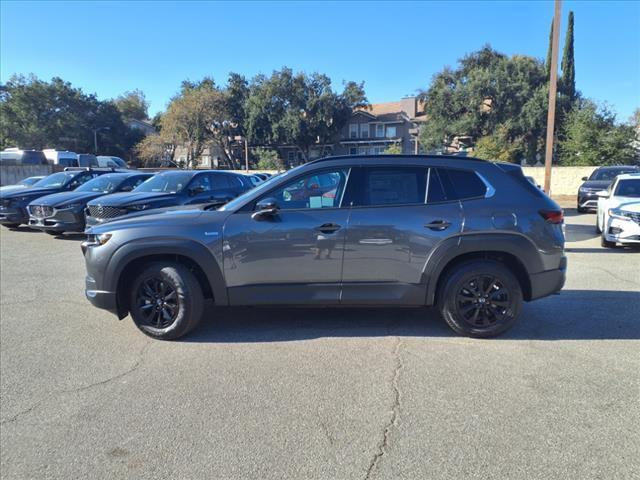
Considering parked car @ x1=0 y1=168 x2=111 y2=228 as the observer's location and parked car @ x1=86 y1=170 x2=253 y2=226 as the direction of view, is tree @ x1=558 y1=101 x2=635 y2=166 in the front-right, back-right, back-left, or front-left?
front-left

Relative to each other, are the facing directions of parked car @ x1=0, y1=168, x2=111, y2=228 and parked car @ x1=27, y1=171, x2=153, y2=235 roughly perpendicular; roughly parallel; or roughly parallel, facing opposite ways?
roughly parallel

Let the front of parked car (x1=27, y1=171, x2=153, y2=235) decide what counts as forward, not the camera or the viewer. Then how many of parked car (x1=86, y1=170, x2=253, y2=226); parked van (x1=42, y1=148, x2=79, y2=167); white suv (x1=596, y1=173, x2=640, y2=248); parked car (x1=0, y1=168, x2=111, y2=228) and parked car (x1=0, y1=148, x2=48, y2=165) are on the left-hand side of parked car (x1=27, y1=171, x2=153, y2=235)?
2

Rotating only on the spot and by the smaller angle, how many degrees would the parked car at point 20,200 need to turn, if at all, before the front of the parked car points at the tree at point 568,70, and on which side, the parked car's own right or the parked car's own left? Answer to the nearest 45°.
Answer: approximately 135° to the parked car's own left

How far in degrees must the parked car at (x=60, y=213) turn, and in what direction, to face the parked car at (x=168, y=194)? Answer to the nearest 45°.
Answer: approximately 90° to its left

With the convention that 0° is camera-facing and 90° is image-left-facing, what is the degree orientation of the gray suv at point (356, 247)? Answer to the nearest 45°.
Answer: approximately 90°

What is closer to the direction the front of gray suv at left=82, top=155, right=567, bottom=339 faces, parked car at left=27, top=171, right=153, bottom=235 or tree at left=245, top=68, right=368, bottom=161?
the parked car

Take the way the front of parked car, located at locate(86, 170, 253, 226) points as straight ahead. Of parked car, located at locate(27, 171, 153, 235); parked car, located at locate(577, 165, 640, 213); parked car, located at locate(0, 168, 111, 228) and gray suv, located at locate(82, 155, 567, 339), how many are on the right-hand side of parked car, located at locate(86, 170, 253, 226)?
2

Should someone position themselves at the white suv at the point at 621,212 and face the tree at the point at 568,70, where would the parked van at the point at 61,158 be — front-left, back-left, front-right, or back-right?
front-left

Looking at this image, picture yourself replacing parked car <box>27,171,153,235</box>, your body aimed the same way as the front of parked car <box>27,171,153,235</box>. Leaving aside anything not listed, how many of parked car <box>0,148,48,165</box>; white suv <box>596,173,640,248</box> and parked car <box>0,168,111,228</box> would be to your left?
1

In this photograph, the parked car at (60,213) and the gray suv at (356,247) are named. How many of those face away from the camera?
0

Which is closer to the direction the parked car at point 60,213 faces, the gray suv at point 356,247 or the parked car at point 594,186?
the gray suv

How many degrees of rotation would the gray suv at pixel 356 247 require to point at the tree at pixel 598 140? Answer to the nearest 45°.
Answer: approximately 135° to its right

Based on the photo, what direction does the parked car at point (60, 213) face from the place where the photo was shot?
facing the viewer and to the left of the viewer

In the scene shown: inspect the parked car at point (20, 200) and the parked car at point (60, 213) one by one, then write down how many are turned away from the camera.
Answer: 0

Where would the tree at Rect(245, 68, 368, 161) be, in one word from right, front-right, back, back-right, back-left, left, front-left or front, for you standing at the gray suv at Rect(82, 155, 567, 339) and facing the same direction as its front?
right

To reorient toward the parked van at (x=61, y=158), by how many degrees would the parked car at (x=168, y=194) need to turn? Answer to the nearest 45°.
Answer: approximately 135° to its right
